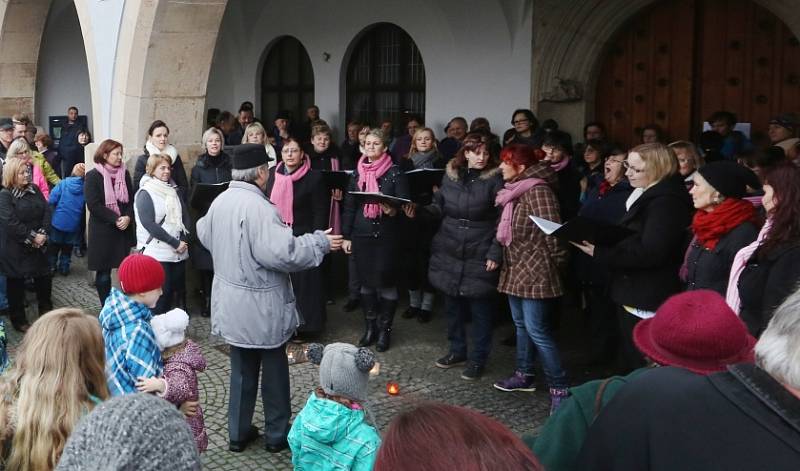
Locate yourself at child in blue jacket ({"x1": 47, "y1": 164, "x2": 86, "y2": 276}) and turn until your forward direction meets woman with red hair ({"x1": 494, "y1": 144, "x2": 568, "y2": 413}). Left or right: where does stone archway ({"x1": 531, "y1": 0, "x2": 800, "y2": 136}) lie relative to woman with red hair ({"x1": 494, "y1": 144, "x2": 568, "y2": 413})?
left

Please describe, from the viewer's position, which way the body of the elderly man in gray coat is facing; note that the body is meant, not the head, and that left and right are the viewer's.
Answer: facing away from the viewer and to the right of the viewer

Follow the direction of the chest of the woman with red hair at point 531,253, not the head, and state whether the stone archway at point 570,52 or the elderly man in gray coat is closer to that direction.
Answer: the elderly man in gray coat

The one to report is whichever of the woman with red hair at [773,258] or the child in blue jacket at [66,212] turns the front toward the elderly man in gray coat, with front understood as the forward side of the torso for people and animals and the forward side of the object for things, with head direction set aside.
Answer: the woman with red hair

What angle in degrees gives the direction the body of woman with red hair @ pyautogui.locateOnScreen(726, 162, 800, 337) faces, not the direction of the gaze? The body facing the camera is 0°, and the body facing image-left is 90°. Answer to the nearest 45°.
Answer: approximately 90°

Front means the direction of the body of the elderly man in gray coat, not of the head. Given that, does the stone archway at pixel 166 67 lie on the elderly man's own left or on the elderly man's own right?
on the elderly man's own left

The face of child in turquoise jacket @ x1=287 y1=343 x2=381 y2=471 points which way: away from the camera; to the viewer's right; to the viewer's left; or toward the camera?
away from the camera

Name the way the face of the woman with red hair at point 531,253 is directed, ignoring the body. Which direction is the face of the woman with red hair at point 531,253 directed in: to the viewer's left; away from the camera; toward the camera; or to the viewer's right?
to the viewer's left
